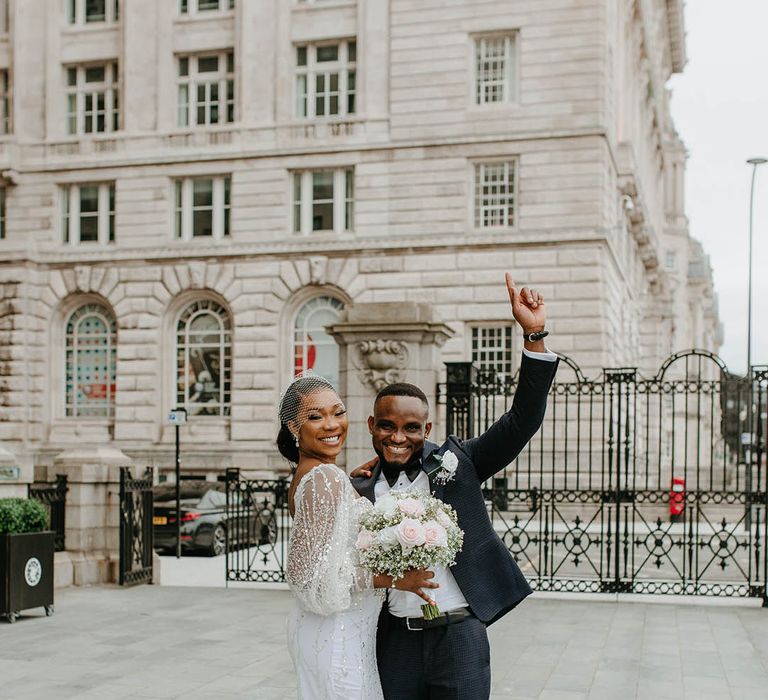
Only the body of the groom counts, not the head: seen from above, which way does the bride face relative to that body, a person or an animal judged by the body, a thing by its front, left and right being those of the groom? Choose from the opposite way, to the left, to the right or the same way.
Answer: to the left

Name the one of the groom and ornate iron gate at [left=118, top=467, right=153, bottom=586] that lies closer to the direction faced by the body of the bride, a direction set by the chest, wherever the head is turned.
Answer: the groom

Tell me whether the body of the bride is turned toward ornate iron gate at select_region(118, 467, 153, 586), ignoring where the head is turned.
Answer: no

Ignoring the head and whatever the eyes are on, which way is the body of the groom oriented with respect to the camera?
toward the camera

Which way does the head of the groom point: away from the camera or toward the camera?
toward the camera

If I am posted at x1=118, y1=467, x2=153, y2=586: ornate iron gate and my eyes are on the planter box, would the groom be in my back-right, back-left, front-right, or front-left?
front-left

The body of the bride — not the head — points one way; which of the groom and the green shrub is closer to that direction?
the groom

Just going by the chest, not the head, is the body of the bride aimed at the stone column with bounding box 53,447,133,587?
no

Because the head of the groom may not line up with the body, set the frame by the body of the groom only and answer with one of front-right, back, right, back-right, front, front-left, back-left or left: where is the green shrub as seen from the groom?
back-right

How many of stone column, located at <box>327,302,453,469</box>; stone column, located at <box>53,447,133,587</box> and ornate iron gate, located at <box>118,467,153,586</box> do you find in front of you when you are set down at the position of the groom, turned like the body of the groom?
0

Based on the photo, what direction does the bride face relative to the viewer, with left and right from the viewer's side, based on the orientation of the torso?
facing to the right of the viewer

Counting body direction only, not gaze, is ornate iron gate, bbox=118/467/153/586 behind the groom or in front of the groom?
behind

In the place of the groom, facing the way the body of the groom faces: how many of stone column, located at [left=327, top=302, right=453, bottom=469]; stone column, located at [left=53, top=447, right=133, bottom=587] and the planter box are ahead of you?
0

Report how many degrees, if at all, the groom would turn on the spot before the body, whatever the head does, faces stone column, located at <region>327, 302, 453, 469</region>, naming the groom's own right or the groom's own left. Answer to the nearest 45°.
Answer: approximately 180°
